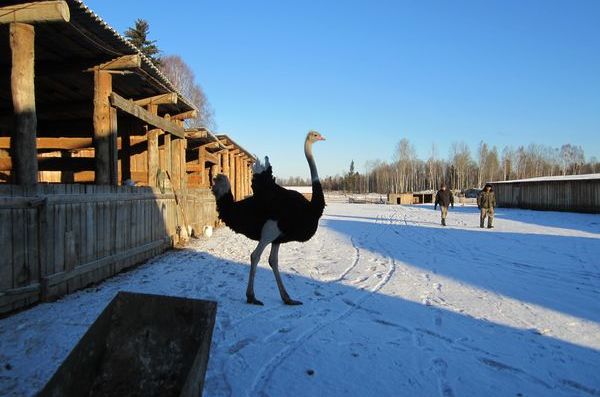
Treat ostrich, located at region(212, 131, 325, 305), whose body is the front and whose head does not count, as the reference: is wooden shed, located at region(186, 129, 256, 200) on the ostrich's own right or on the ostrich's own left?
on the ostrich's own left

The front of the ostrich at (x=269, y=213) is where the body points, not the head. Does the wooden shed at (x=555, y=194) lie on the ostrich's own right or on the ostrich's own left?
on the ostrich's own left

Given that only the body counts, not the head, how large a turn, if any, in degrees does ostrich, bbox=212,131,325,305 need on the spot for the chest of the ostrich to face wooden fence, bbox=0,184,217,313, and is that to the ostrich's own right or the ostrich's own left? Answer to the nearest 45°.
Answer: approximately 180°

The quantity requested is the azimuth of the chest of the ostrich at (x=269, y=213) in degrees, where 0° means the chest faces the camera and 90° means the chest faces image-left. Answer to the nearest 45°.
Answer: approximately 270°

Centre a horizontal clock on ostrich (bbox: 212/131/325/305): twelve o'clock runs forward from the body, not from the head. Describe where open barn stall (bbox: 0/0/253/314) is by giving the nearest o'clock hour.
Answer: The open barn stall is roughly at 7 o'clock from the ostrich.

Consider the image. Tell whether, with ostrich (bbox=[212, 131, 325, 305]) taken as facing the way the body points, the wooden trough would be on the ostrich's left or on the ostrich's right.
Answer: on the ostrich's right

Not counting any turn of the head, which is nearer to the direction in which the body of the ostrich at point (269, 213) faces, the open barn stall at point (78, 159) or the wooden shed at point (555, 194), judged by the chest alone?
the wooden shed

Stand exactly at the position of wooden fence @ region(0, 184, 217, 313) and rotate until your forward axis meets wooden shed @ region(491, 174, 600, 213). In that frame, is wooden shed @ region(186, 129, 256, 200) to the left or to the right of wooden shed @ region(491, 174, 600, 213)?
left

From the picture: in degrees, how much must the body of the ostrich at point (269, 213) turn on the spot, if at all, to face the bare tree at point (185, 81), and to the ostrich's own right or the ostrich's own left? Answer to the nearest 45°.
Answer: approximately 90° to the ostrich's own left
